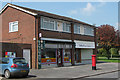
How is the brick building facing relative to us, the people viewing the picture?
facing the viewer and to the right of the viewer

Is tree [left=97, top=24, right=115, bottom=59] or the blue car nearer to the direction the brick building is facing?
the blue car

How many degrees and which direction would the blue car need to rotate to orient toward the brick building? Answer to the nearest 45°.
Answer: approximately 45° to its right

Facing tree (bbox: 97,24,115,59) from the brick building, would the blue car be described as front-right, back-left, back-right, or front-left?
back-right

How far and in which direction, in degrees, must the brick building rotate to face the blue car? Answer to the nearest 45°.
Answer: approximately 45° to its right

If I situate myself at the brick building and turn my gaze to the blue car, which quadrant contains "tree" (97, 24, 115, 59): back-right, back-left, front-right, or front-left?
back-left

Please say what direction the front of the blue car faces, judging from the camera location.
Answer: facing away from the viewer and to the left of the viewer

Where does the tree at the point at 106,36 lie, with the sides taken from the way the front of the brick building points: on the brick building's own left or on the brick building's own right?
on the brick building's own left

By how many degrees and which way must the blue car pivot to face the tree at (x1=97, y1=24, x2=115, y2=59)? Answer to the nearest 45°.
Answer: approximately 90° to its right
